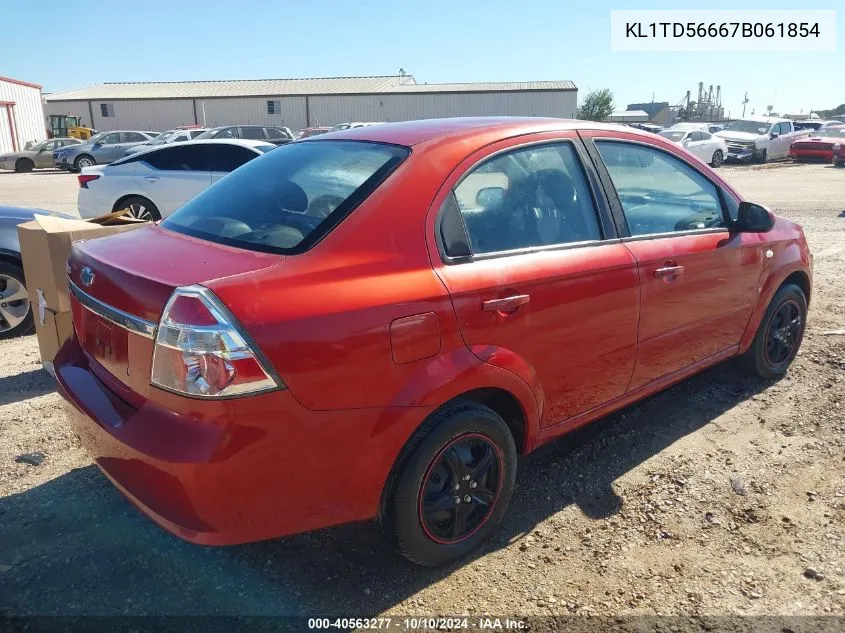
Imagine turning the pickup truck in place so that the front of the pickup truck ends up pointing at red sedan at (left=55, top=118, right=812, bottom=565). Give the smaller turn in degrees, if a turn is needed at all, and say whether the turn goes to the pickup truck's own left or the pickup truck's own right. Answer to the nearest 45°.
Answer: approximately 45° to the pickup truck's own left

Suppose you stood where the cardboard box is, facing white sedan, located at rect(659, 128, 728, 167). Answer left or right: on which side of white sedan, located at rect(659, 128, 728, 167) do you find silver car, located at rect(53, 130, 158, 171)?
left

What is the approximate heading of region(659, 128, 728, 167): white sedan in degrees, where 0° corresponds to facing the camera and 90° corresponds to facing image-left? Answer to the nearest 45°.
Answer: approximately 45°

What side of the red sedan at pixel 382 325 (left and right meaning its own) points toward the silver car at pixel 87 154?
left

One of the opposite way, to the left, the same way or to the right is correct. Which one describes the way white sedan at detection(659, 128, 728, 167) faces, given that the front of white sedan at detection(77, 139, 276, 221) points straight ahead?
the opposite way

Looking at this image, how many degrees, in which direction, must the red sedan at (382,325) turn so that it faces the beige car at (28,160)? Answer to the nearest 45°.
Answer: approximately 90° to its left

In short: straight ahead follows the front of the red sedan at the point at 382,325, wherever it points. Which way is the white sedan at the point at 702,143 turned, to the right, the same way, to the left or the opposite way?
the opposite way

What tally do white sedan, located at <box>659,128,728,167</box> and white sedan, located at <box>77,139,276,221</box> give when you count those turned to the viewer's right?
1

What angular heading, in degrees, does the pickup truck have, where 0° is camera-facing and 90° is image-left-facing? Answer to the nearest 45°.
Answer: approximately 45°

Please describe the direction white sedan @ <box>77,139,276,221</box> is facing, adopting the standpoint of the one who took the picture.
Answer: facing to the right of the viewer

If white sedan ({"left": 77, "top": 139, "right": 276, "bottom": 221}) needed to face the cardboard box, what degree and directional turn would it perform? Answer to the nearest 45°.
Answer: approximately 90° to its right

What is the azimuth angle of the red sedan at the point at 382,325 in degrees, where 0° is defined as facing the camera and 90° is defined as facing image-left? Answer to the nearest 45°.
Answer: approximately 225°
